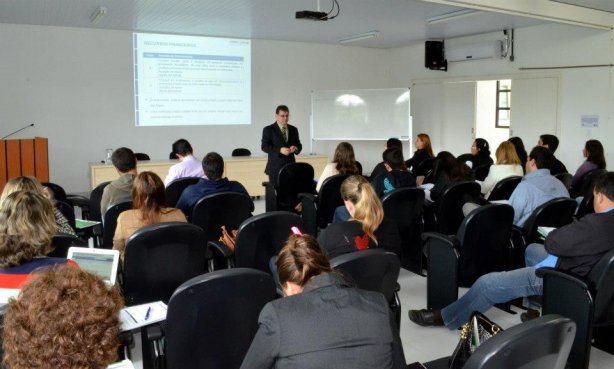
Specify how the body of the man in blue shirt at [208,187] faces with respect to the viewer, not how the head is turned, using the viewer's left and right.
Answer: facing away from the viewer

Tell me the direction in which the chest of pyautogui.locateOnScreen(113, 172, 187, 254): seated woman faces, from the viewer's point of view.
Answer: away from the camera

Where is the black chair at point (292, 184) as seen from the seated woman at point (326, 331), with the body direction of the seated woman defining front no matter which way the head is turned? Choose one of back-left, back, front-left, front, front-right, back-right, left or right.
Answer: front

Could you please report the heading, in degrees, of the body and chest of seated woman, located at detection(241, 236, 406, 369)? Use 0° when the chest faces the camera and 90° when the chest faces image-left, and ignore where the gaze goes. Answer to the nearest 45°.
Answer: approximately 180°

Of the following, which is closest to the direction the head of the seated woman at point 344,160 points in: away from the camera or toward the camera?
away from the camera

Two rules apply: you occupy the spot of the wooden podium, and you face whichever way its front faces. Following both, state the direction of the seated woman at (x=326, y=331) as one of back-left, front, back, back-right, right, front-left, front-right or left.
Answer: front

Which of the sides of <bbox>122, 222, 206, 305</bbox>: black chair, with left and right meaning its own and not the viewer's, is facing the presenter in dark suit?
front

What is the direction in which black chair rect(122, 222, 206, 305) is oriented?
away from the camera

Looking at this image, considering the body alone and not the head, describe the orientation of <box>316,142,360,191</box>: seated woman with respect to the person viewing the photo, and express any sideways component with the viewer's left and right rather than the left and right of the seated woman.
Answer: facing away from the viewer

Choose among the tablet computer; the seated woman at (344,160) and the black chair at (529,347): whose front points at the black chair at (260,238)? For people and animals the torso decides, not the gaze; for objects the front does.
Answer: the black chair at (529,347)

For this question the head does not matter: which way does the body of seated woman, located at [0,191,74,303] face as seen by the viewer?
away from the camera

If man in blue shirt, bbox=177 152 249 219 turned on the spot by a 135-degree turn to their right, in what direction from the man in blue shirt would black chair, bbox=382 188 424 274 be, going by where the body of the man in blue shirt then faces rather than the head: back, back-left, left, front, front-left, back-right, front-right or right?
front-left

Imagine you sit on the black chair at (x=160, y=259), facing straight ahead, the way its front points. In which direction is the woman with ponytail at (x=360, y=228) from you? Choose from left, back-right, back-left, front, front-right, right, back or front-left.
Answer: right

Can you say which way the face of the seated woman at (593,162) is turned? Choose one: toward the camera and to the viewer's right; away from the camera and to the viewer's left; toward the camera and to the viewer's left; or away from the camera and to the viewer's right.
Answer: away from the camera and to the viewer's left

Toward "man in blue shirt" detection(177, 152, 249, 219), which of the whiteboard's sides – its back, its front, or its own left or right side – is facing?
front
